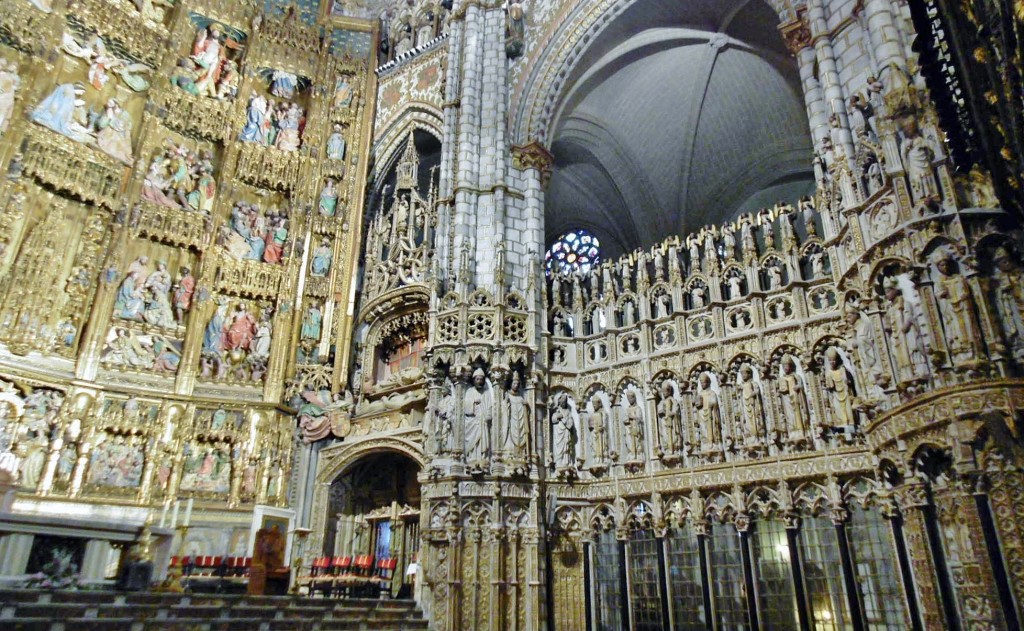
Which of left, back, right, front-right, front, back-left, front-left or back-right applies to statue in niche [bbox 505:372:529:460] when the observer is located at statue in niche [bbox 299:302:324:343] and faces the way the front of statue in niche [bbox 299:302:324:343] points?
front-left

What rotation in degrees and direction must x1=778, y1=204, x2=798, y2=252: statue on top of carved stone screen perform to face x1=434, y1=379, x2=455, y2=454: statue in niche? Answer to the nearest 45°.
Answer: approximately 45° to its right

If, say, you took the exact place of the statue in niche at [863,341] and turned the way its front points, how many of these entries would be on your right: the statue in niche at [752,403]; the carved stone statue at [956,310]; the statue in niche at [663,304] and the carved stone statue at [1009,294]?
2

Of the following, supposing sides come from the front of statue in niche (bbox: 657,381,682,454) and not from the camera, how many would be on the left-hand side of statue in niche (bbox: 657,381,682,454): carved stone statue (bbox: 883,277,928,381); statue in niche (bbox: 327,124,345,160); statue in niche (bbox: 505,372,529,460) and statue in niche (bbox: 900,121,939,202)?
2

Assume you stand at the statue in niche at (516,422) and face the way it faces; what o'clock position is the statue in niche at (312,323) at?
the statue in niche at (312,323) is roughly at 4 o'clock from the statue in niche at (516,422).

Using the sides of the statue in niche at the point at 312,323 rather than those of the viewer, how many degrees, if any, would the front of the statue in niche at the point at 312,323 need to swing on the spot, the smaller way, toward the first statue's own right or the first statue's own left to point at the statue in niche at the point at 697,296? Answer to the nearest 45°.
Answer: approximately 45° to the first statue's own left

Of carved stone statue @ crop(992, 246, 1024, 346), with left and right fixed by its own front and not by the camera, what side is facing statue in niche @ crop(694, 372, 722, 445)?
right

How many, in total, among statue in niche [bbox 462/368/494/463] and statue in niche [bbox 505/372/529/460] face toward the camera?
2

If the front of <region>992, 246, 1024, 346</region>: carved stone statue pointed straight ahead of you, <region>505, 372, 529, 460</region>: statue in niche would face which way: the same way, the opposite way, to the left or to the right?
to the left

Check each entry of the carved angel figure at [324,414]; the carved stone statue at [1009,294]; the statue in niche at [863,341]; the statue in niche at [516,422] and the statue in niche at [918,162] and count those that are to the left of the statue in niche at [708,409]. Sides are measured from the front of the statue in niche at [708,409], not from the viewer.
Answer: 3
